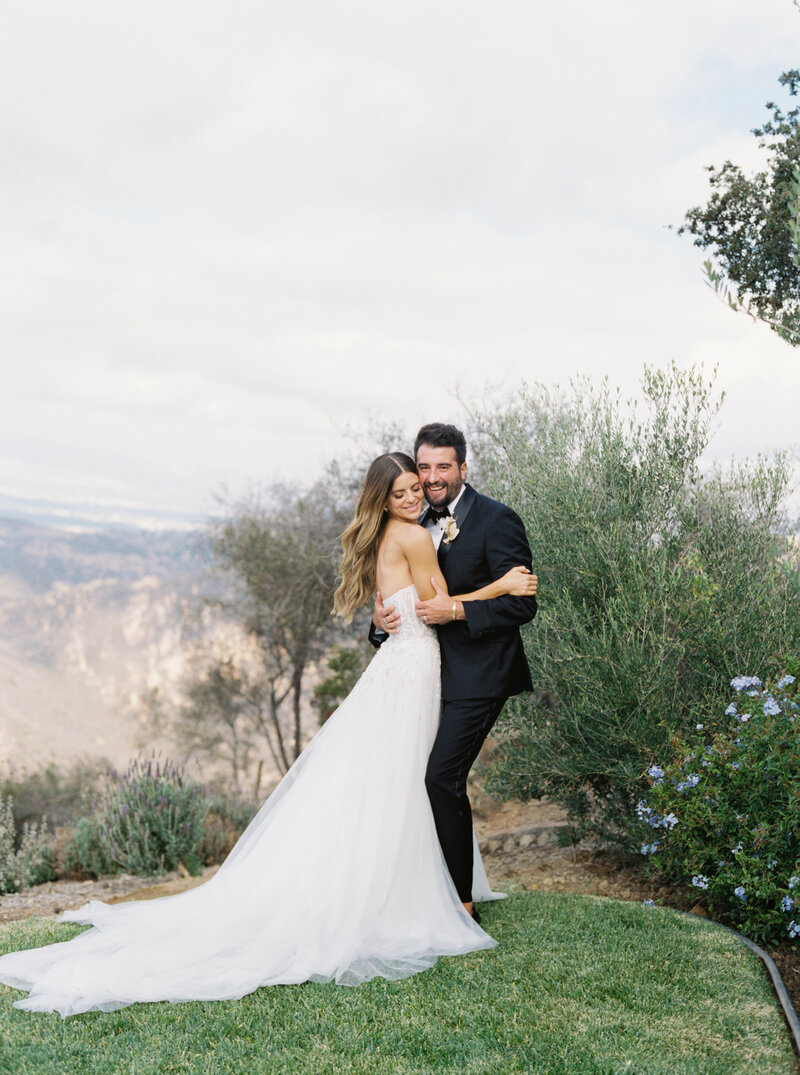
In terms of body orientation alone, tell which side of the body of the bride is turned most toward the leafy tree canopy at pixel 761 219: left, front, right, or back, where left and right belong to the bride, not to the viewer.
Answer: front

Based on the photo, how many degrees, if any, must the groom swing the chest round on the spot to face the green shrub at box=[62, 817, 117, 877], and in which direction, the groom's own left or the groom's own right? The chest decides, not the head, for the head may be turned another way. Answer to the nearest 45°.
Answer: approximately 90° to the groom's own right

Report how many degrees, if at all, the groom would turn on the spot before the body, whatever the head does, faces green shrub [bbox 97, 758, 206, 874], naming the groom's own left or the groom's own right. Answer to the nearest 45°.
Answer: approximately 90° to the groom's own right

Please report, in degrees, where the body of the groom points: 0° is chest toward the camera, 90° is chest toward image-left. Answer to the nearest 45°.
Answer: approximately 45°

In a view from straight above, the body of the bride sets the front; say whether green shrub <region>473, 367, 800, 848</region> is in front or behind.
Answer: in front

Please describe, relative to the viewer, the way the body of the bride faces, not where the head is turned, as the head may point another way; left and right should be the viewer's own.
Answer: facing away from the viewer and to the right of the viewer
